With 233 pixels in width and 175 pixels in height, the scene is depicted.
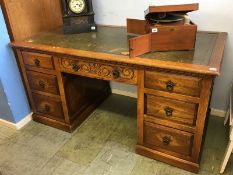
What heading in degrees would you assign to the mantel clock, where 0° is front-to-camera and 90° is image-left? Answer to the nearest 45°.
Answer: approximately 0°

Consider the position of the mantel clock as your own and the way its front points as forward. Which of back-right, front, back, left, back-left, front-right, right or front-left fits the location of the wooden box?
front-left

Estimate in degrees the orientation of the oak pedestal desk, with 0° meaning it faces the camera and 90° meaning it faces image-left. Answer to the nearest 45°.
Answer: approximately 45°
